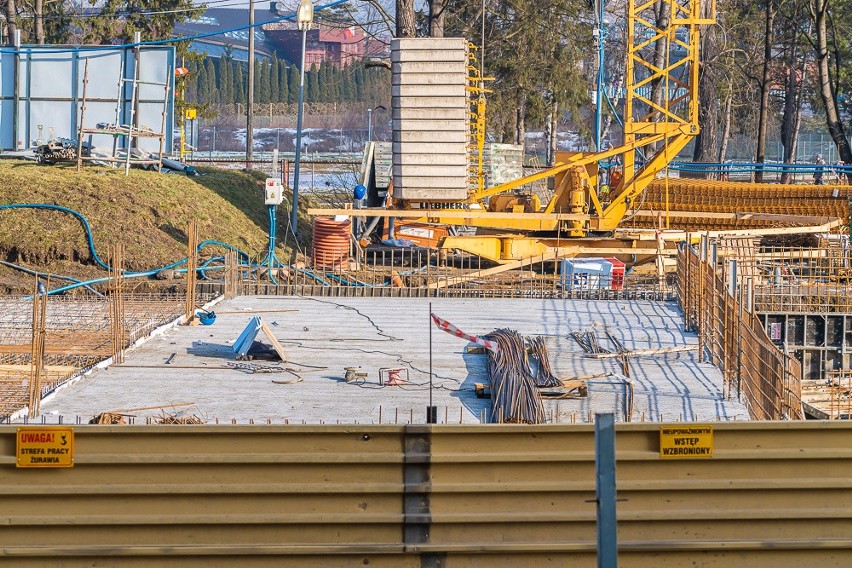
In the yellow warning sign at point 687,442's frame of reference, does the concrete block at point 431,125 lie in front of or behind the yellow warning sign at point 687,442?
behind

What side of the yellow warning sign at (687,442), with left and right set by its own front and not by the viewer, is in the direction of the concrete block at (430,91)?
back

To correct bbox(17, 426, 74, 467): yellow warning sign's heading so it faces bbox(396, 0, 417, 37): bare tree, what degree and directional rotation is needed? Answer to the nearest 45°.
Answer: approximately 180°

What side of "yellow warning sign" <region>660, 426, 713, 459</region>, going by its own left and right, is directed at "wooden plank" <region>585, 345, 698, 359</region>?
back

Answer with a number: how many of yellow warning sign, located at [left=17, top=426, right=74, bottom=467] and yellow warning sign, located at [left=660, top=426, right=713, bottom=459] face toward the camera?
2

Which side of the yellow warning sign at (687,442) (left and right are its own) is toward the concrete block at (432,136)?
back

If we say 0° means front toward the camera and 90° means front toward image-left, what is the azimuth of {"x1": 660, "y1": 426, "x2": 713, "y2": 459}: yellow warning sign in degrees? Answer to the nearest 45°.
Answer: approximately 0°

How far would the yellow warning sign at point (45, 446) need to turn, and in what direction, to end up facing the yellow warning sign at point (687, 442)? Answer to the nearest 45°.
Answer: approximately 90° to its left

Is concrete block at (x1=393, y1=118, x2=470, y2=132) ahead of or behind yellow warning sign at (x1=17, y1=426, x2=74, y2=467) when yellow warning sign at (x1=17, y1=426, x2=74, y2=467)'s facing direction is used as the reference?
behind
